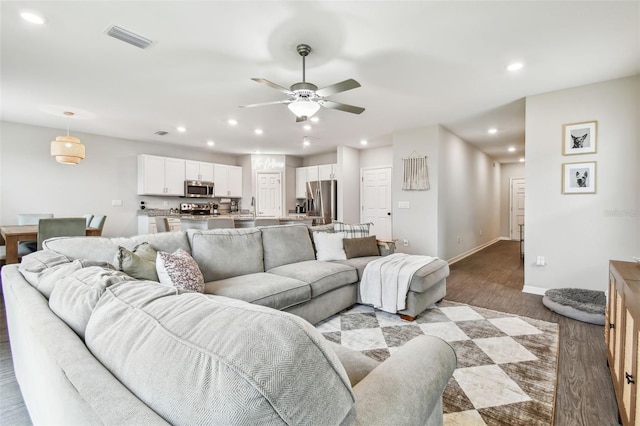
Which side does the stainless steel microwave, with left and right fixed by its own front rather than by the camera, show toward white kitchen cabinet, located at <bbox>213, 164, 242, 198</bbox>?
left

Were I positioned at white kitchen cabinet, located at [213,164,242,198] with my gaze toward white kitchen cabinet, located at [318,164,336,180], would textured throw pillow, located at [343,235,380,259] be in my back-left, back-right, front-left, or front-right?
front-right

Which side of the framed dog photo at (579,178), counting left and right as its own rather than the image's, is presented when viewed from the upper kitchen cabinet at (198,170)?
right

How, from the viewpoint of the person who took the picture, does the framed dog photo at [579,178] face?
facing the viewer

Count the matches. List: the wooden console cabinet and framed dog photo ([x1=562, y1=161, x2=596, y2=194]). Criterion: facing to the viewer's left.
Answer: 1

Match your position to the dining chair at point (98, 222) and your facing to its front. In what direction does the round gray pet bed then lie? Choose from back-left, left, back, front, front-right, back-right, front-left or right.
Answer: left

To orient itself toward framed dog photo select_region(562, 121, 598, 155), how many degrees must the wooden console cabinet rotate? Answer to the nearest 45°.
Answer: approximately 90° to its right

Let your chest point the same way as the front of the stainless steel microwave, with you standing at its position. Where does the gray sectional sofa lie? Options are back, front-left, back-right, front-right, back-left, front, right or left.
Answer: front-right

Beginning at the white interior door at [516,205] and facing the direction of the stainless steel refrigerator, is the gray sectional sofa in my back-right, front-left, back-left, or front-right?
front-left

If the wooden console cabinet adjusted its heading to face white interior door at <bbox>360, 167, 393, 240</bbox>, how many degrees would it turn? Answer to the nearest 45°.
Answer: approximately 45° to its right

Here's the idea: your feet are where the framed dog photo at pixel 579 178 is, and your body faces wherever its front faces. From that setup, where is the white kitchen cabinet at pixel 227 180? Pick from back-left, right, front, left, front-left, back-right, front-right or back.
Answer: right

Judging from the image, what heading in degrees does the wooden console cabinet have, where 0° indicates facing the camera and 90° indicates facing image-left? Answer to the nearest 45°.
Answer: approximately 90°

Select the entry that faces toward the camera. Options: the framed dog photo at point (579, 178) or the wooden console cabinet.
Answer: the framed dog photo
